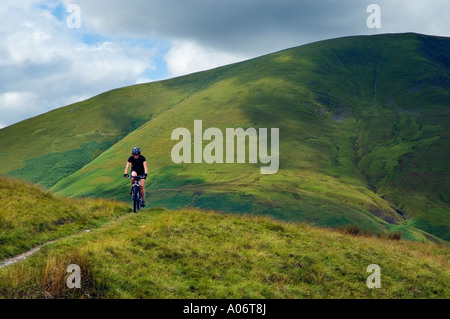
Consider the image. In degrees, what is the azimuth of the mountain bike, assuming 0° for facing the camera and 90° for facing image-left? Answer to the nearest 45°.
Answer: approximately 0°
